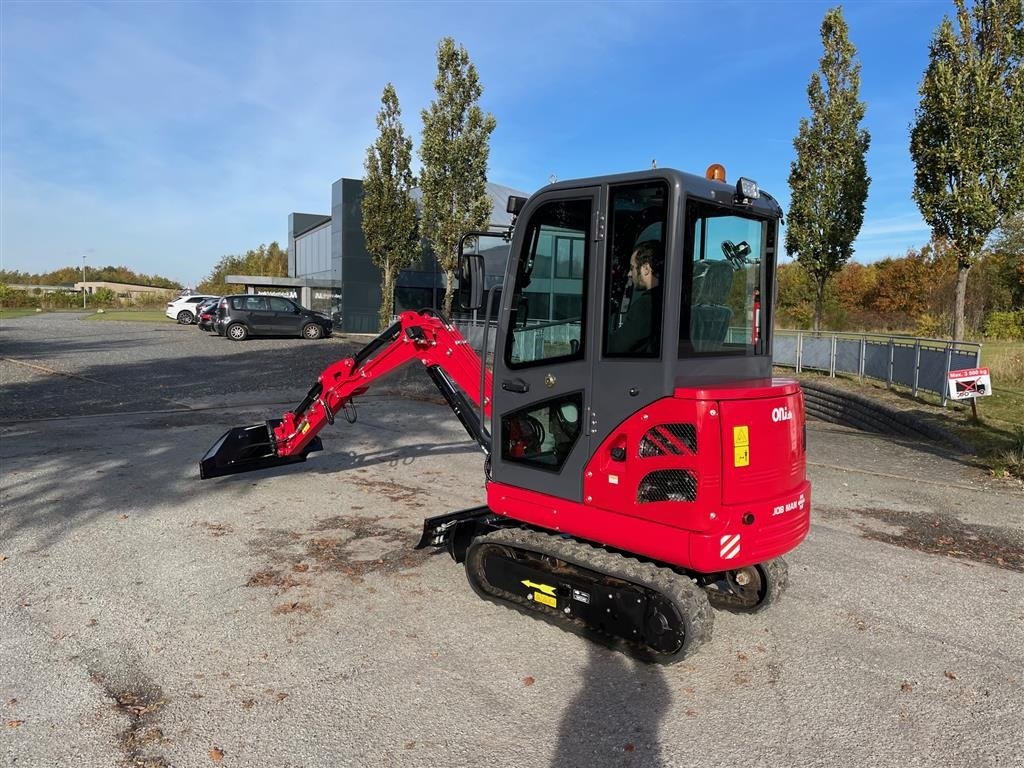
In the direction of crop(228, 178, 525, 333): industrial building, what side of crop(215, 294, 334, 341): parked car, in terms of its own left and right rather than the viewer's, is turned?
left

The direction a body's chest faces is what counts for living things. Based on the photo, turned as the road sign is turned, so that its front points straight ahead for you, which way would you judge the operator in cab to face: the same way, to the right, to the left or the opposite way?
to the right

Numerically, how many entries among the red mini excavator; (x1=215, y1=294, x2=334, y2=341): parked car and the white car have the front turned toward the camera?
0

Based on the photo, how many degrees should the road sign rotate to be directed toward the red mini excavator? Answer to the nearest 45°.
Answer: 0° — it already faces it

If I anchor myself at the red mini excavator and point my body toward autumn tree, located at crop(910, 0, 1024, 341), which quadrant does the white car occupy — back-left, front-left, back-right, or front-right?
front-left

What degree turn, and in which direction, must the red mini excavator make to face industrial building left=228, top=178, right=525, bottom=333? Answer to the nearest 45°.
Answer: approximately 45° to its right

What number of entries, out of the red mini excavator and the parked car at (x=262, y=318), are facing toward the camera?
0

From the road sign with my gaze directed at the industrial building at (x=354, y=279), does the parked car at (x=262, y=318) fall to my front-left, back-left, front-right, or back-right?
front-left

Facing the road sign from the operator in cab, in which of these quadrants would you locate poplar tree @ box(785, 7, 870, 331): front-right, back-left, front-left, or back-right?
front-left

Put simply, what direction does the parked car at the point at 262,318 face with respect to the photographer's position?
facing to the right of the viewer

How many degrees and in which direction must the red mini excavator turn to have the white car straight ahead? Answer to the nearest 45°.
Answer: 0° — it already faces it

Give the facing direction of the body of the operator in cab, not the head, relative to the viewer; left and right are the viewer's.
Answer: facing to the left of the viewer

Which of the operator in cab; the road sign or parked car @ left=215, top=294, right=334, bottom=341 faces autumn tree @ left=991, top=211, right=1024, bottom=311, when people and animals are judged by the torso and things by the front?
the parked car

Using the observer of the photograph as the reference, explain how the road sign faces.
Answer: facing the viewer

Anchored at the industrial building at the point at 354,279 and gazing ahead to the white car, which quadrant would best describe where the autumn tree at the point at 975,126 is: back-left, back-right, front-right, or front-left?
back-left

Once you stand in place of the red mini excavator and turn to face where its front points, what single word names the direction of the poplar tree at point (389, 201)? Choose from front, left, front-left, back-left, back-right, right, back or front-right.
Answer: front-right
